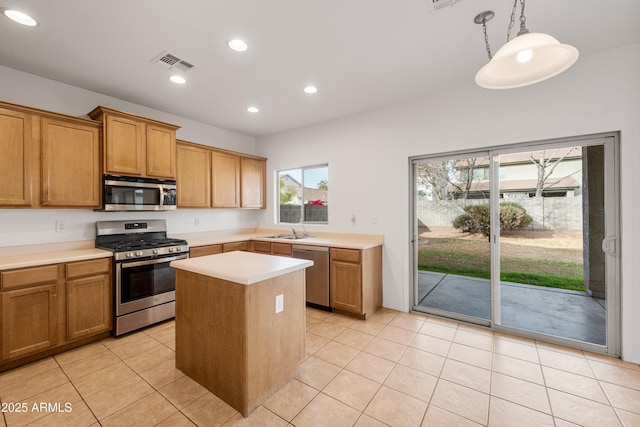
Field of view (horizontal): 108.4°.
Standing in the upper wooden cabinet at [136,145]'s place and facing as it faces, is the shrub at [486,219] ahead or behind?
ahead

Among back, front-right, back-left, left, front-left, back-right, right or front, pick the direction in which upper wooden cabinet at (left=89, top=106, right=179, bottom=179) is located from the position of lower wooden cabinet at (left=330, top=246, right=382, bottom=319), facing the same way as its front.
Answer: front-right

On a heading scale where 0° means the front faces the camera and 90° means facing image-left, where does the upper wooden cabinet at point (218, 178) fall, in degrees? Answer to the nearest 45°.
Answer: approximately 315°

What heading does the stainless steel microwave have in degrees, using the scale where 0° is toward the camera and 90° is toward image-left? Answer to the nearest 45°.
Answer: approximately 315°

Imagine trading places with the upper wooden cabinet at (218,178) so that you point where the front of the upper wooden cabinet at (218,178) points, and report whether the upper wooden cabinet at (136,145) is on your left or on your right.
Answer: on your right

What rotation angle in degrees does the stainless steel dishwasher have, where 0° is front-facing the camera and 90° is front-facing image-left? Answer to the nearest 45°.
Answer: approximately 45°
